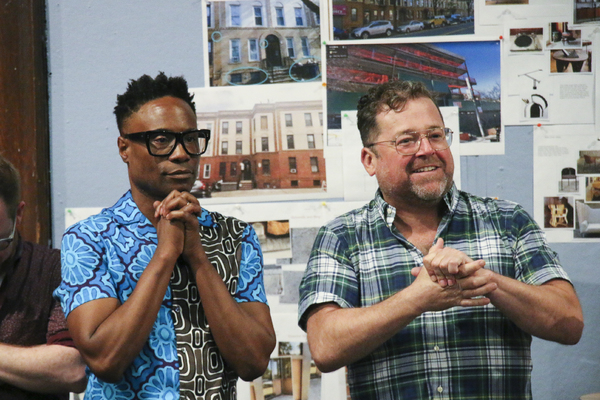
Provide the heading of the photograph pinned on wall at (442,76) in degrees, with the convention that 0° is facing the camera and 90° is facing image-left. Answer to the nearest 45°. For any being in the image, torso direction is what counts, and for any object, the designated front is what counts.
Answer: approximately 0°

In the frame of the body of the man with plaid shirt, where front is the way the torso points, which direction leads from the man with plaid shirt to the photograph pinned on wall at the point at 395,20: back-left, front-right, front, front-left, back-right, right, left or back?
back

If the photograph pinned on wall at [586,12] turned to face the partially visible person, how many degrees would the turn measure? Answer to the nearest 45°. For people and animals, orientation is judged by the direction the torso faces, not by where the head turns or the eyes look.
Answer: approximately 45° to its right

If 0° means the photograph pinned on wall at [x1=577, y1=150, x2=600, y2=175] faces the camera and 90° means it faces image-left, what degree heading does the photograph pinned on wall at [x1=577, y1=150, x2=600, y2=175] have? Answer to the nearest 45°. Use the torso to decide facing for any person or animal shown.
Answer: approximately 0°

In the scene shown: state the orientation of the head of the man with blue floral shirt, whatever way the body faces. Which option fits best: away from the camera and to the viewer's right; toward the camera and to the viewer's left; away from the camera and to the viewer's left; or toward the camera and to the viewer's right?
toward the camera and to the viewer's right

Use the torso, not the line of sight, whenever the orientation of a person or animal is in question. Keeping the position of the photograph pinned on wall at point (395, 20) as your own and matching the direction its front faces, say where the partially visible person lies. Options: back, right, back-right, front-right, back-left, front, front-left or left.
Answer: front-right

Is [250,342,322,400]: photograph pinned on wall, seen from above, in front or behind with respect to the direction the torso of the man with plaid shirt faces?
behind
